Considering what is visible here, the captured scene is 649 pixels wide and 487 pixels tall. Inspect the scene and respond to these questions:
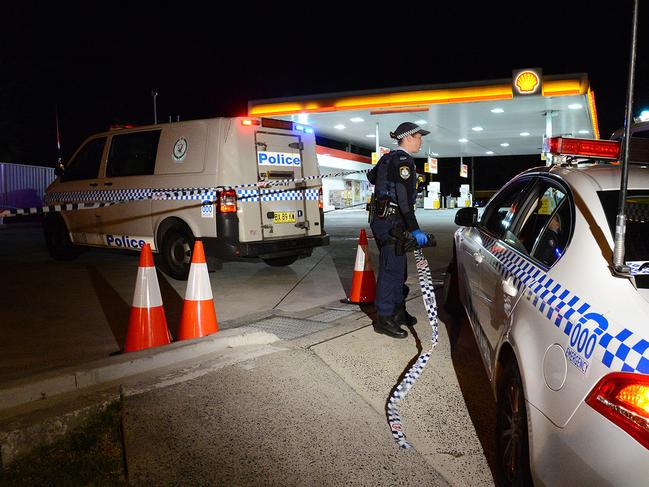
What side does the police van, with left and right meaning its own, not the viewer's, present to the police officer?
back

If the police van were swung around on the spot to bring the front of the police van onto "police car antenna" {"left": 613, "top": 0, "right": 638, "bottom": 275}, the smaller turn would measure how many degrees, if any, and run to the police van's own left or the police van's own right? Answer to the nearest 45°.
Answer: approximately 135° to the police van's own left

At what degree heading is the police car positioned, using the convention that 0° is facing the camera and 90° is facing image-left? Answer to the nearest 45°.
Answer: approximately 135°

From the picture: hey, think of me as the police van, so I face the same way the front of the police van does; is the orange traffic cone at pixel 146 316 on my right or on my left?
on my left

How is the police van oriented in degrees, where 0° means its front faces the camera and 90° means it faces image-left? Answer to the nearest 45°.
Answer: approximately 135°
